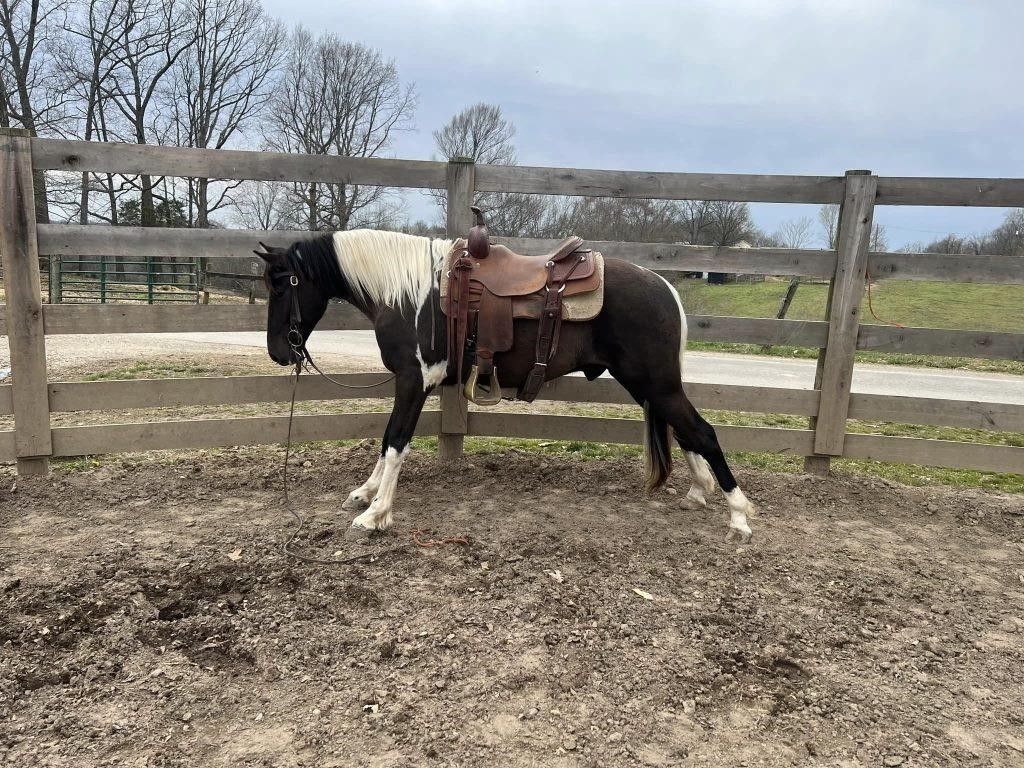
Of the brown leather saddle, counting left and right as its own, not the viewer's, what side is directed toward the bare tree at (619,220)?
right

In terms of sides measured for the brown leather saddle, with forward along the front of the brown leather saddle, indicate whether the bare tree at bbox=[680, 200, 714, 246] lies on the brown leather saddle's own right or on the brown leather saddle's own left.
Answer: on the brown leather saddle's own right

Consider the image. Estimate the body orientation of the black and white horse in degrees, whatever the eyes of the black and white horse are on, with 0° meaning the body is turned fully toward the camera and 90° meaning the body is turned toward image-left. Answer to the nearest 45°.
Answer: approximately 90°

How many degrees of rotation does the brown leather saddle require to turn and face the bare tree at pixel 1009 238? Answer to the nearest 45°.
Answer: approximately 135° to its right

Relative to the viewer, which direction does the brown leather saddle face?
to the viewer's left

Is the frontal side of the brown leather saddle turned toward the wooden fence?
no

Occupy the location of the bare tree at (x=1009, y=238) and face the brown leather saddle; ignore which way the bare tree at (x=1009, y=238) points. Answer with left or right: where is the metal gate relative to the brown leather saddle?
right

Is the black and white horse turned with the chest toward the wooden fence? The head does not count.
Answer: no

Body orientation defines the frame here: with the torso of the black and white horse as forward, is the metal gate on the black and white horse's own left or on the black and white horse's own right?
on the black and white horse's own right

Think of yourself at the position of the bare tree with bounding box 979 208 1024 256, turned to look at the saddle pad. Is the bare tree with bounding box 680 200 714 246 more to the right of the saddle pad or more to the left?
right
